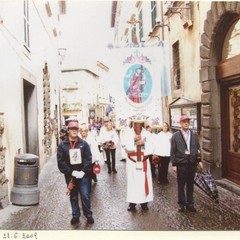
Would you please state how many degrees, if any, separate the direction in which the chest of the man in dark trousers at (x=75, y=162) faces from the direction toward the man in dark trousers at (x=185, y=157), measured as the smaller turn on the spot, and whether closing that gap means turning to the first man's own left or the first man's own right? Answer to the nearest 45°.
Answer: approximately 90° to the first man's own left

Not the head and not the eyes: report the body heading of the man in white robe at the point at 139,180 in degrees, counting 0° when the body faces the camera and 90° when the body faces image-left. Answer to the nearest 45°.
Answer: approximately 0°

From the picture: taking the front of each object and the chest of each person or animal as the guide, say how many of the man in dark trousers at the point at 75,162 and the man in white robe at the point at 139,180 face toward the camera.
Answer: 2

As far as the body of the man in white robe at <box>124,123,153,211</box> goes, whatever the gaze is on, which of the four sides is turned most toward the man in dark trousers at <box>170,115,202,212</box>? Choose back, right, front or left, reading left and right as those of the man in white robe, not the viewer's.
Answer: left

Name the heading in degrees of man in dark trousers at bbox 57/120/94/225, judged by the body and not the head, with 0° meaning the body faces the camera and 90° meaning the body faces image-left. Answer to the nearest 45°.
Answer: approximately 0°

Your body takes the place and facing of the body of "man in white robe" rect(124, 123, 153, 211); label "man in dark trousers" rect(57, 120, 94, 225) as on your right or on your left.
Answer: on your right

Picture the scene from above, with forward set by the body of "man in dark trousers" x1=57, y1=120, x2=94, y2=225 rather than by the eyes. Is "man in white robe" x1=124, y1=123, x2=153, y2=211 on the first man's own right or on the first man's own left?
on the first man's own left
